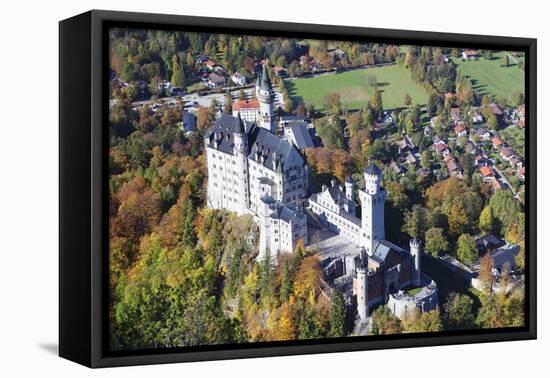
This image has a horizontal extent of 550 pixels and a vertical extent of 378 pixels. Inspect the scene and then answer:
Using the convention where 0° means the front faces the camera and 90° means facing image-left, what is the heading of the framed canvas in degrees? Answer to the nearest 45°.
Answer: approximately 315°
